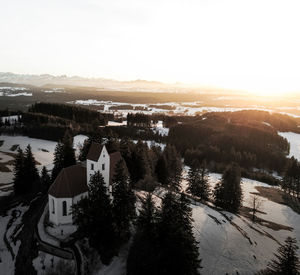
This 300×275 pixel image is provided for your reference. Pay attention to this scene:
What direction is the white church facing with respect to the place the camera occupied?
facing away from the viewer and to the right of the viewer

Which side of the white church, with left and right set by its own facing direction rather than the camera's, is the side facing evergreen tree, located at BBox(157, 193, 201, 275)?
right

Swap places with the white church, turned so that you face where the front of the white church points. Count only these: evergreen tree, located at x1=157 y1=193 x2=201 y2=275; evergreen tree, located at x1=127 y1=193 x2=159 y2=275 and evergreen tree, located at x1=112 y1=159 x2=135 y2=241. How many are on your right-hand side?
3

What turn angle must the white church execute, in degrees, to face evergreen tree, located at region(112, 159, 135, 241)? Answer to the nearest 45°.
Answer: approximately 90° to its right

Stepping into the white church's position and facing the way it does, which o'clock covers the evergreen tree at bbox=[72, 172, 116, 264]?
The evergreen tree is roughly at 4 o'clock from the white church.

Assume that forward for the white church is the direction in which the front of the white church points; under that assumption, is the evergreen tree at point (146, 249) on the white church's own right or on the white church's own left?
on the white church's own right
